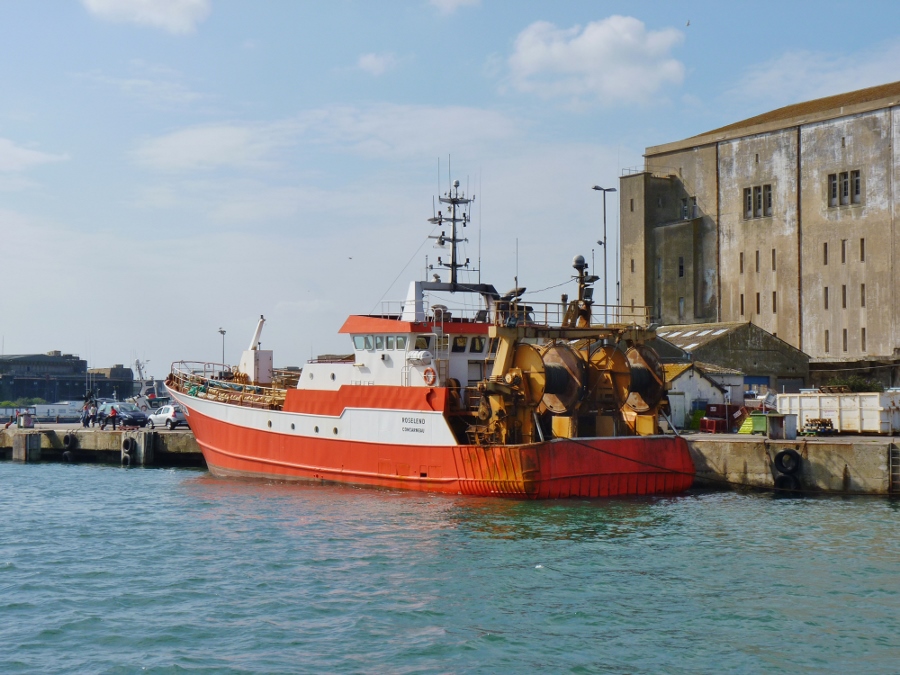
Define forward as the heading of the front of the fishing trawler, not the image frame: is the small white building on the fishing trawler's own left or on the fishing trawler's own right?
on the fishing trawler's own right

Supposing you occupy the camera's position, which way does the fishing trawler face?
facing away from the viewer and to the left of the viewer

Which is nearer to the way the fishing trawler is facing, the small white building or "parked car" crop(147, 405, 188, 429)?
the parked car

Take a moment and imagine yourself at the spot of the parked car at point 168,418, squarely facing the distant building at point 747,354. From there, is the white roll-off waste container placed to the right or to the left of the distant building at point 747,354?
right

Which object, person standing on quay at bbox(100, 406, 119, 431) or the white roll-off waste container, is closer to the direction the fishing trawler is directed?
the person standing on quay

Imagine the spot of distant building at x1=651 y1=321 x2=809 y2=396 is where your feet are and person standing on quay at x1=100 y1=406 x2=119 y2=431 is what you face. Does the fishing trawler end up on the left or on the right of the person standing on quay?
left

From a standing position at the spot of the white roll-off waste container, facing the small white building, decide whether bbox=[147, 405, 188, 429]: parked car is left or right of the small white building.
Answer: left

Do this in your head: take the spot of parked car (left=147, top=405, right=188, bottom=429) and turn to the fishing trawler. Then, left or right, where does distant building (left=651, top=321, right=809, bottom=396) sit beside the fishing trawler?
left

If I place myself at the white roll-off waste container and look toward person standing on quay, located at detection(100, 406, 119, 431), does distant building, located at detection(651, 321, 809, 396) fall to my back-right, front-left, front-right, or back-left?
front-right

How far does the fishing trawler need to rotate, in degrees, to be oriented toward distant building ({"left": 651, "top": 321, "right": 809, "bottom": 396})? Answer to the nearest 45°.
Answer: approximately 90° to its right

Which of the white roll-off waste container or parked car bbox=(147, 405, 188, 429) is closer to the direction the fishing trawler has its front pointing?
the parked car

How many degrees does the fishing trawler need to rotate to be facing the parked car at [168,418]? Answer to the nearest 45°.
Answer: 0° — it already faces it

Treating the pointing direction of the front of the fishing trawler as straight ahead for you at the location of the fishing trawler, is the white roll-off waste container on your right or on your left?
on your right

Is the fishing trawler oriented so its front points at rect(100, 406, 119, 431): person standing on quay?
yes
